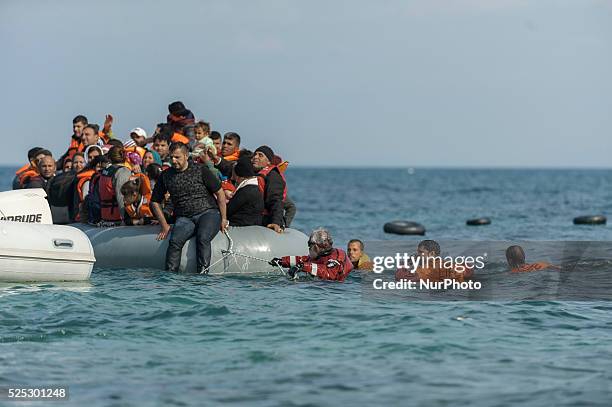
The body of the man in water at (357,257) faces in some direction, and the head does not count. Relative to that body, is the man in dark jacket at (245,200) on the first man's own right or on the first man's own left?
on the first man's own right

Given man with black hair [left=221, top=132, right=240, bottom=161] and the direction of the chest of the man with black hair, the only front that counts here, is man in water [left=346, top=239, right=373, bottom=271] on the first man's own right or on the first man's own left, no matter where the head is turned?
on the first man's own left

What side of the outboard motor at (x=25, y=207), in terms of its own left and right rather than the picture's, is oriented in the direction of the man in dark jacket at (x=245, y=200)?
back

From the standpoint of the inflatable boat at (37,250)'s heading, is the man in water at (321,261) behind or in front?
behind

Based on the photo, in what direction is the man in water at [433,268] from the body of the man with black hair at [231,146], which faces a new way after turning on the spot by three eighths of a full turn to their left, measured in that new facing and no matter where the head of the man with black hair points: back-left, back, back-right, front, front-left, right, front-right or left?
front-right

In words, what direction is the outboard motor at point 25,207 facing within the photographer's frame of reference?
facing to the left of the viewer

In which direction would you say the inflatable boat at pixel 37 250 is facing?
to the viewer's left
